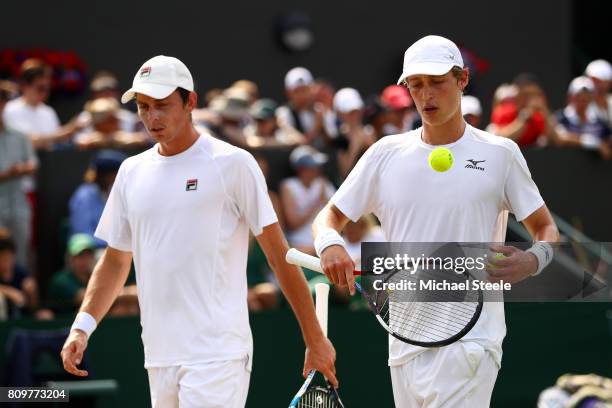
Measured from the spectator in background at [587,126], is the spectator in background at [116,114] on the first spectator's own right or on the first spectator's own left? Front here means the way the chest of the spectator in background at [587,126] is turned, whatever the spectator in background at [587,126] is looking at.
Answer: on the first spectator's own right

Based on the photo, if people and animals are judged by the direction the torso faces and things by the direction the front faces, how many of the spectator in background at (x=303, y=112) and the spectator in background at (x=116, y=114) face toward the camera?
2

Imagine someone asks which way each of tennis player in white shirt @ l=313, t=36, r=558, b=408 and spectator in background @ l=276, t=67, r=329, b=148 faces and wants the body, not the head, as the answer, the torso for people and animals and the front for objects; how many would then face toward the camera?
2

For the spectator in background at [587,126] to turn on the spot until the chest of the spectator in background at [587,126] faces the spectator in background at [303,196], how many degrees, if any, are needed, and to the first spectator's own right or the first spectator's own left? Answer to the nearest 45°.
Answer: approximately 45° to the first spectator's own right

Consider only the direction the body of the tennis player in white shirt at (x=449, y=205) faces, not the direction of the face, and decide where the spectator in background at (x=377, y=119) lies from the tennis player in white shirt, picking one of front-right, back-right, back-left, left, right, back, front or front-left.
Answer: back
